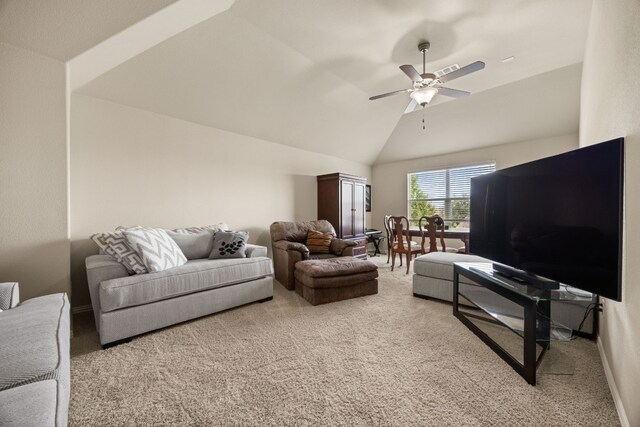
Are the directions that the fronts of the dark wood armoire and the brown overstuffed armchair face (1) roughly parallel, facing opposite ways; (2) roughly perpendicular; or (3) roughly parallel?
roughly parallel

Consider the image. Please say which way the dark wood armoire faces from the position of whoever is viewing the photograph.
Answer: facing the viewer and to the right of the viewer

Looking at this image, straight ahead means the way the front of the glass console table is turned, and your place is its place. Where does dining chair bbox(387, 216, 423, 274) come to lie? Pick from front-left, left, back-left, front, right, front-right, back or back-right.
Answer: right

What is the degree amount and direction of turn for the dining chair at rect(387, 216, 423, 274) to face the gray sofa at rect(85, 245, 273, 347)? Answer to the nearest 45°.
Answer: approximately 180°

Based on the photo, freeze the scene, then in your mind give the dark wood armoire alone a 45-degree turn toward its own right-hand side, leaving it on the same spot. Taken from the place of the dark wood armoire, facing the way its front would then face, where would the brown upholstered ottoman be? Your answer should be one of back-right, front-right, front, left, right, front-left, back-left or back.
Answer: front

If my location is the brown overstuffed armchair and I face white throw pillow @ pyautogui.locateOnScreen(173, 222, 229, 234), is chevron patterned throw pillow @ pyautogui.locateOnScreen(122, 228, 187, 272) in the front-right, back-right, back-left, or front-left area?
front-left

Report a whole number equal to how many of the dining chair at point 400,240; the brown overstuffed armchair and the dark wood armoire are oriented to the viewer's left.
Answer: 0

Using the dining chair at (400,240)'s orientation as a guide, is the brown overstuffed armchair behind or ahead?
behind

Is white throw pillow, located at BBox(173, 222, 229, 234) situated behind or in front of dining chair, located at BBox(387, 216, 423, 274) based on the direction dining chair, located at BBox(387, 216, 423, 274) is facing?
behind

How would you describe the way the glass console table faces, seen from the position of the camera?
facing the viewer and to the left of the viewer

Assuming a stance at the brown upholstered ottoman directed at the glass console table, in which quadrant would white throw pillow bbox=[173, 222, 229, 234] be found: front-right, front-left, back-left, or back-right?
back-right

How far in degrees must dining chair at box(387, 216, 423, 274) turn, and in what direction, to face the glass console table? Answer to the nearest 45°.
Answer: approximately 135° to its right

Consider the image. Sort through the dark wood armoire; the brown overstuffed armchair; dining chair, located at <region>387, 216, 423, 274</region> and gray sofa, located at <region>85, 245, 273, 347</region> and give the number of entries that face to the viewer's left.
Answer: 0

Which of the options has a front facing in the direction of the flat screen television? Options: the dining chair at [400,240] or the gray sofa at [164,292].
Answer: the gray sofa

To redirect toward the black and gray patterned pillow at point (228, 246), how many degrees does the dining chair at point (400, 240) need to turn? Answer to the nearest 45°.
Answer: approximately 180°

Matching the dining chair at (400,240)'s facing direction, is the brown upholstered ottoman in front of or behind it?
behind

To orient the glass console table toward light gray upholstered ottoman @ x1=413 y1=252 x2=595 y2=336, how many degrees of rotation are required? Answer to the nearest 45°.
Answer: approximately 90° to its right

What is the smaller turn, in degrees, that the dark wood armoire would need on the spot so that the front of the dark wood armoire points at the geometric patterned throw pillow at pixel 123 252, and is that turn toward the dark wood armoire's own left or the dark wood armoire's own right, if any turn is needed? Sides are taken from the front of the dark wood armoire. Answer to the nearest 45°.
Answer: approximately 90° to the dark wood armoire's own right
